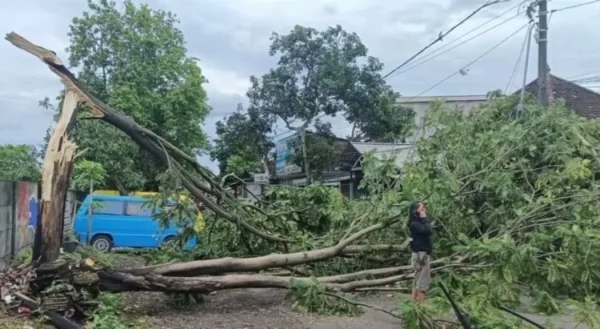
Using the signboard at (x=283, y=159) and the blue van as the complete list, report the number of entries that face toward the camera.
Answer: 1

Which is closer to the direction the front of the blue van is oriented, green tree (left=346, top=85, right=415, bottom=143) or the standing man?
the green tree

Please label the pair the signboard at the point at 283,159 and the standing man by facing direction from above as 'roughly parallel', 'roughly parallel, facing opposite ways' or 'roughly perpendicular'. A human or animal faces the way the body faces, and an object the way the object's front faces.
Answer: roughly perpendicular

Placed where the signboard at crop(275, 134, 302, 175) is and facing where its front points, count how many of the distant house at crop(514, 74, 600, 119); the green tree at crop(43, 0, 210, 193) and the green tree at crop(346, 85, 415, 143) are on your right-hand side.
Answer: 1

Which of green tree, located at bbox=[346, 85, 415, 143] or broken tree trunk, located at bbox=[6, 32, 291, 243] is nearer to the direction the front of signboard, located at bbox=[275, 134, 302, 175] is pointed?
the broken tree trunk

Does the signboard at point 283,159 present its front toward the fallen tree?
yes
